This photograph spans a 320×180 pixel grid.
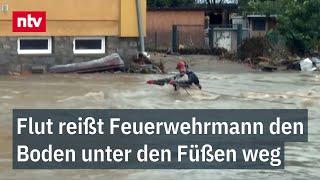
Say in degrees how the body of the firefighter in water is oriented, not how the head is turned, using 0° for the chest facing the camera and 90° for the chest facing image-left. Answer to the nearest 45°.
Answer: approximately 45°

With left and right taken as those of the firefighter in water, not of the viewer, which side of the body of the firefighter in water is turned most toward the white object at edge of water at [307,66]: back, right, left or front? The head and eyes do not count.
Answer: back

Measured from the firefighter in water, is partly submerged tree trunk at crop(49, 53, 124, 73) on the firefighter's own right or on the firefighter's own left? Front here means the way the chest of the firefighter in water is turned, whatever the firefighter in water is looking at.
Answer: on the firefighter's own right
